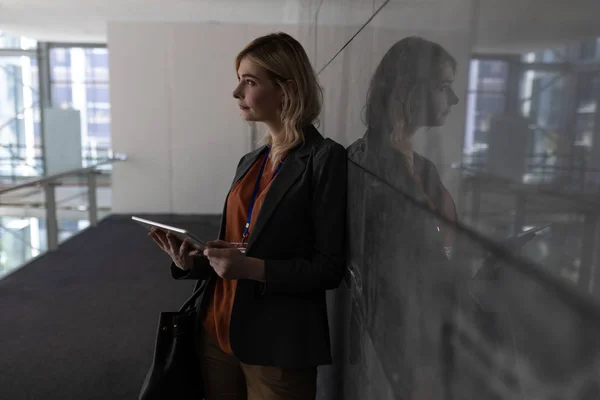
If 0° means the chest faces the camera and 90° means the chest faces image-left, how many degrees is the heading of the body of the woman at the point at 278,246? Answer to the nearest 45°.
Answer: approximately 45°

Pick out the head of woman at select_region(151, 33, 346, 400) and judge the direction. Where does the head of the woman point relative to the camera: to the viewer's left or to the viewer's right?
to the viewer's left
